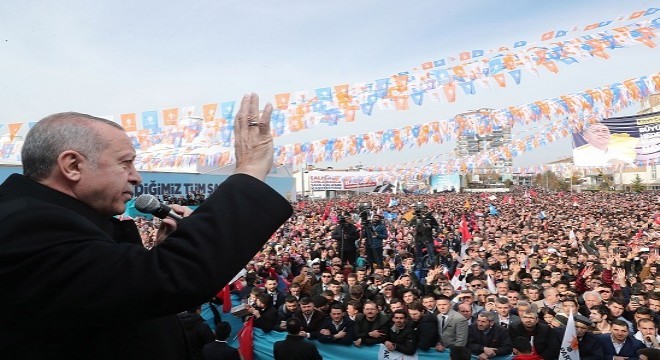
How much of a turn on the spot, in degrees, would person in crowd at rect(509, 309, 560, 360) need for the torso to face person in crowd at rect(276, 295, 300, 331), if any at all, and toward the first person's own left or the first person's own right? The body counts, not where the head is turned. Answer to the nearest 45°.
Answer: approximately 45° to the first person's own right

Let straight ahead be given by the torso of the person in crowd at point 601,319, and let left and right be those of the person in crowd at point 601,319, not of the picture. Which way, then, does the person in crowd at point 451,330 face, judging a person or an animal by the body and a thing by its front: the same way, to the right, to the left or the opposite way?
the same way

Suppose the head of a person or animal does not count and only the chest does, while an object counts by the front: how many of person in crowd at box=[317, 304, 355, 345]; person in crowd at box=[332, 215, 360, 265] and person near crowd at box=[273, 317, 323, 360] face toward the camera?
2

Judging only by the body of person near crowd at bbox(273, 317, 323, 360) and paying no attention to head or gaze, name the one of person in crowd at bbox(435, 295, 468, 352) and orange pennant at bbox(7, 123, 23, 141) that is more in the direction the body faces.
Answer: the orange pennant

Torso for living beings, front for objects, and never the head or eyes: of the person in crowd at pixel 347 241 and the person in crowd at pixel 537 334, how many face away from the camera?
0

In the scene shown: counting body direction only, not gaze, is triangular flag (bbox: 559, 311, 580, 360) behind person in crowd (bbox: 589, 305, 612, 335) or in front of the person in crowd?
in front

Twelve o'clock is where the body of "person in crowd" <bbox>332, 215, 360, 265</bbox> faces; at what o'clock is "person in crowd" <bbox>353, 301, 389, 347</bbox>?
"person in crowd" <bbox>353, 301, 389, 347</bbox> is roughly at 12 o'clock from "person in crowd" <bbox>332, 215, 360, 265</bbox>.

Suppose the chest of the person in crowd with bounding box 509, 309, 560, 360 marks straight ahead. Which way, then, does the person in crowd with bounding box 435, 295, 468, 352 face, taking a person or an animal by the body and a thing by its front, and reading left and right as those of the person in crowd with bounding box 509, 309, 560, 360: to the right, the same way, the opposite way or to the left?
the same way

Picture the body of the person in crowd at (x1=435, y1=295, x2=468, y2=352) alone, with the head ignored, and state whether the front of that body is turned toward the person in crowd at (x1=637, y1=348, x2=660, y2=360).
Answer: no

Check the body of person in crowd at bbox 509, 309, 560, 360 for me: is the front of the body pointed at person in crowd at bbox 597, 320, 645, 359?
no

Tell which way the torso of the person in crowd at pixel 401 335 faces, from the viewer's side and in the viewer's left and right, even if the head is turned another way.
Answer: facing the viewer and to the left of the viewer

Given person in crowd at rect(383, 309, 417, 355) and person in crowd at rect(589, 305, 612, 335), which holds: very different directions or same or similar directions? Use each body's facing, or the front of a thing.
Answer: same or similar directions

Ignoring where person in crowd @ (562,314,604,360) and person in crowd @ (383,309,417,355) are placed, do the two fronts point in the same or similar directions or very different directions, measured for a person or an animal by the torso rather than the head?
same or similar directions
